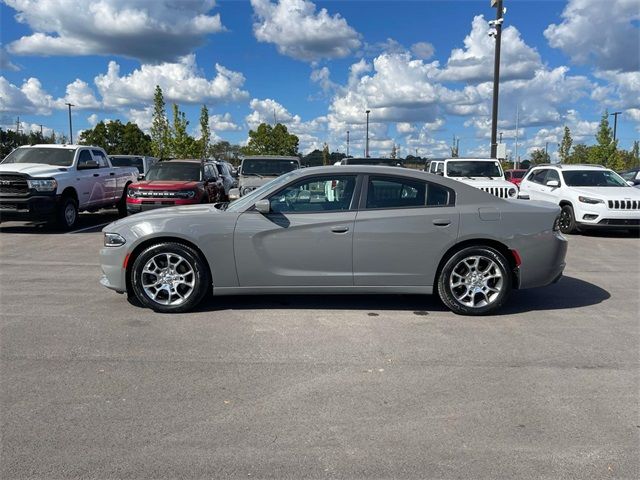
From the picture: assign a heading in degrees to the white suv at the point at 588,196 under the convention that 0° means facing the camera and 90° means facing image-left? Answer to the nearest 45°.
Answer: approximately 315°

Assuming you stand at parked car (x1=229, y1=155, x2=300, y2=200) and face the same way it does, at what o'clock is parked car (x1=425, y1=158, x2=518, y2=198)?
parked car (x1=425, y1=158, x2=518, y2=198) is roughly at 9 o'clock from parked car (x1=229, y1=155, x2=300, y2=200).

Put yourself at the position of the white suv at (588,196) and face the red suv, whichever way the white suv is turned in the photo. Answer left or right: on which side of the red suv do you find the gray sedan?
left

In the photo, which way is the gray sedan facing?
to the viewer's left

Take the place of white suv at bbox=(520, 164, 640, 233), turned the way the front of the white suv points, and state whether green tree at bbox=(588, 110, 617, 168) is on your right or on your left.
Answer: on your left

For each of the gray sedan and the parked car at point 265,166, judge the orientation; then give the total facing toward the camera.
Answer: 1

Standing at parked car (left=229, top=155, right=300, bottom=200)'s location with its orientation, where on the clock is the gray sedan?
The gray sedan is roughly at 12 o'clock from the parked car.

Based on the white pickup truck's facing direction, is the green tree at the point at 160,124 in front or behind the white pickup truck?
behind

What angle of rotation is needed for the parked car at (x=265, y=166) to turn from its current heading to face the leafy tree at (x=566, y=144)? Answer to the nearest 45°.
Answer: approximately 135° to its left

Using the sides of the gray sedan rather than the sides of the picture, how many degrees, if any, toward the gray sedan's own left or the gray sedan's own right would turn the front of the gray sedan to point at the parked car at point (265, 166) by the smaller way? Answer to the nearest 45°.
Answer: approximately 90° to the gray sedan's own right
